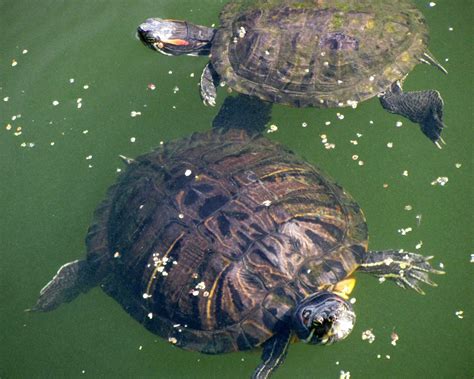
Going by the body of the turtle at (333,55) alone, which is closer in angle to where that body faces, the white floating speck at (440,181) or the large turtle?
the large turtle

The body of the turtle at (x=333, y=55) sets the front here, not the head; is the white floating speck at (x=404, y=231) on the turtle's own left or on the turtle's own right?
on the turtle's own left

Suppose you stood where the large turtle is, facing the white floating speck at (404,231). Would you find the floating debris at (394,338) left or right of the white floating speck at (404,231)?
right

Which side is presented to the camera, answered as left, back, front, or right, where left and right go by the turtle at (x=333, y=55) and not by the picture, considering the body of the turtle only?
left

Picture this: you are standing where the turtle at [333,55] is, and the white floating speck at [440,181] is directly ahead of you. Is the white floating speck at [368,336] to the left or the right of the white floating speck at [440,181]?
right

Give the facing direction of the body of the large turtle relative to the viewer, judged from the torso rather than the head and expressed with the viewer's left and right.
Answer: facing the viewer and to the right of the viewer

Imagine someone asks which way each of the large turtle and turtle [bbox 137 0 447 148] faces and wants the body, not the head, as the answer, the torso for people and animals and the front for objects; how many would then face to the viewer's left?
1

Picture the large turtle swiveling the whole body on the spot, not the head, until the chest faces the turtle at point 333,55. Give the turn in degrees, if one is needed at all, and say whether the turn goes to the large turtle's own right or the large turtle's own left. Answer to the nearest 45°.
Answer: approximately 135° to the large turtle's own left

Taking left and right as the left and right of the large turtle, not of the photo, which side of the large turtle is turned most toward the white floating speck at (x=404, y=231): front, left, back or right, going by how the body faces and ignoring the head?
left

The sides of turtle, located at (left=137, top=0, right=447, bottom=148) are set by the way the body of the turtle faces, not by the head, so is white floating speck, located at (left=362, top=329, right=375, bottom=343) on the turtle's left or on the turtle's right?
on the turtle's left

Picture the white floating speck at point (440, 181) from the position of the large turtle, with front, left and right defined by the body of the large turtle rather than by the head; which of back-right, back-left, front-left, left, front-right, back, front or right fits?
left

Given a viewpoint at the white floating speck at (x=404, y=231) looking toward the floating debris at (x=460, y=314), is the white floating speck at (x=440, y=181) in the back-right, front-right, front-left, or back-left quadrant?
back-left
